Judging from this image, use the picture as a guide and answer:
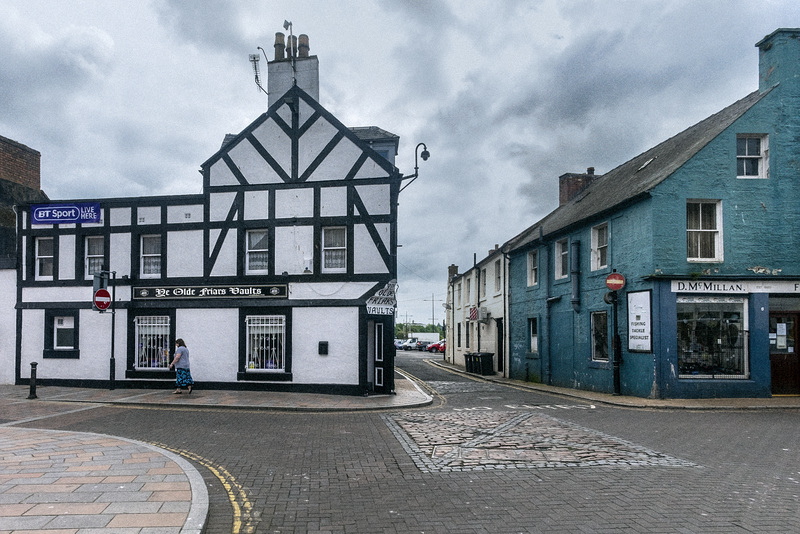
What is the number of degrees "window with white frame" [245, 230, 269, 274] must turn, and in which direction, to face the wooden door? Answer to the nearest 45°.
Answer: approximately 90° to its left

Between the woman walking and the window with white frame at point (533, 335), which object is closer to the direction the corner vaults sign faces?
the window with white frame

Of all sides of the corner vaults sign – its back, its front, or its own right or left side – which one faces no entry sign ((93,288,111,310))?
right

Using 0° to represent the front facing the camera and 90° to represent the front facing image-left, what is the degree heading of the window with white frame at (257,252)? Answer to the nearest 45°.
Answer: approximately 0°
